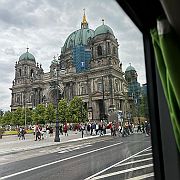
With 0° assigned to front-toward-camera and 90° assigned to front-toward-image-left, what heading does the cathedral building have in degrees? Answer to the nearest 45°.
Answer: approximately 45°

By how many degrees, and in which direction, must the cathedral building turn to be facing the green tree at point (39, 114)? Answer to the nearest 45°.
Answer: approximately 45° to its right

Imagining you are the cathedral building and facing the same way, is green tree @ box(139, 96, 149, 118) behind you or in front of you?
behind

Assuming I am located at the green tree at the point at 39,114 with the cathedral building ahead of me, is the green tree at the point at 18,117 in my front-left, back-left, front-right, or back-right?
back-left

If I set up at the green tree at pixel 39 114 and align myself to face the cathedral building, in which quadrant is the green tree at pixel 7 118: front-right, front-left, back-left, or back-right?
back-left
